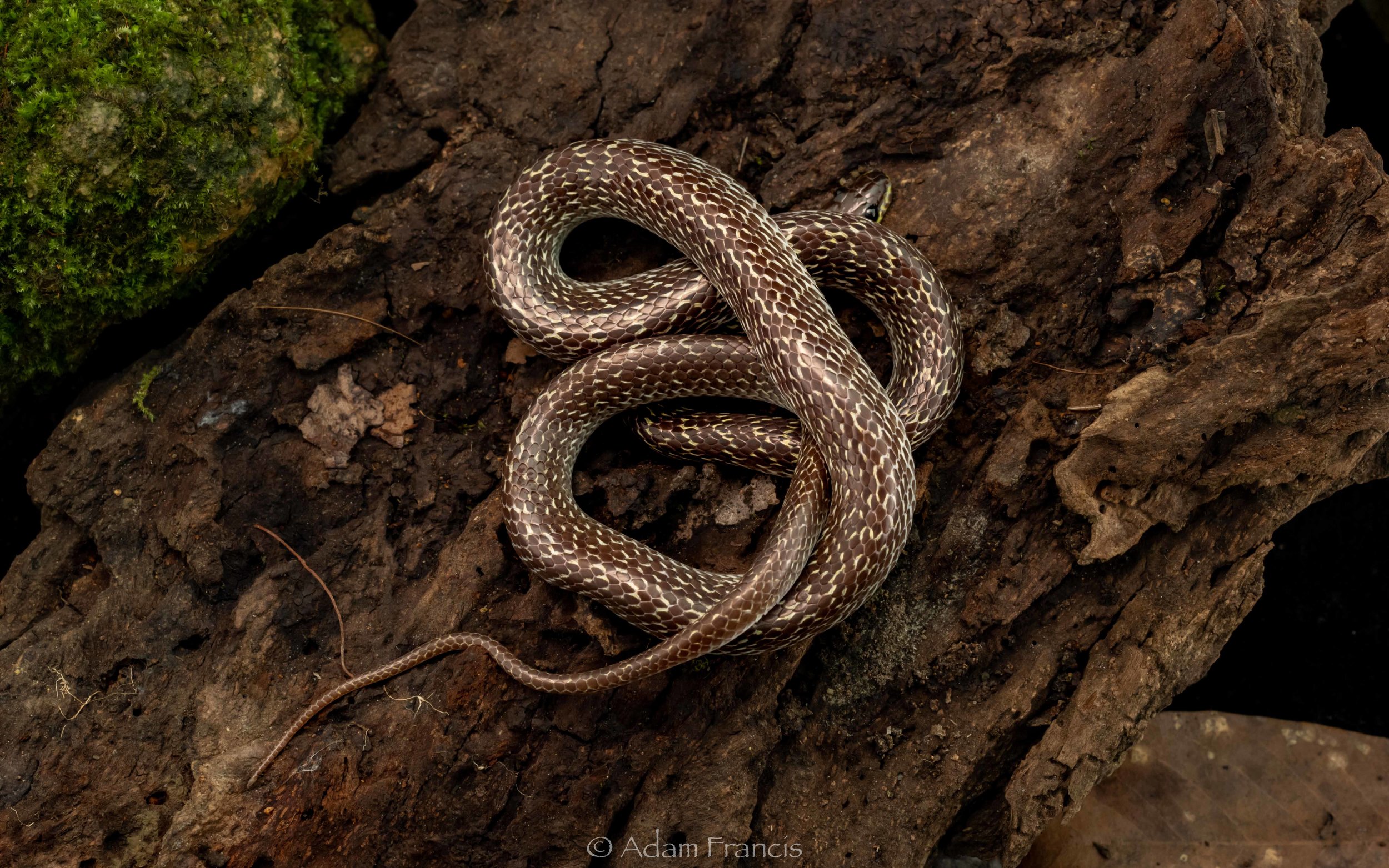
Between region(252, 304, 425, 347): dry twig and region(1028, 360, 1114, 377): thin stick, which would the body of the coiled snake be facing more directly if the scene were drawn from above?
the thin stick

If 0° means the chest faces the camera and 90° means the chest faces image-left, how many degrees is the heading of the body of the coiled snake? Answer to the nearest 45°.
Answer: approximately 225°
